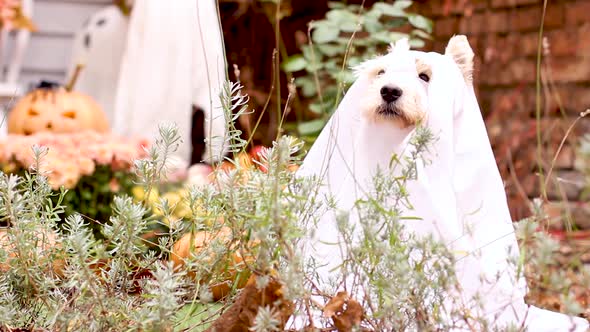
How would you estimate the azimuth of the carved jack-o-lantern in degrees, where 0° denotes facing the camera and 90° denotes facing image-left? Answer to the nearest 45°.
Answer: approximately 0°

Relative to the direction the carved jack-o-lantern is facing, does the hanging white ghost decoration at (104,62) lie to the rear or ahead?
to the rear

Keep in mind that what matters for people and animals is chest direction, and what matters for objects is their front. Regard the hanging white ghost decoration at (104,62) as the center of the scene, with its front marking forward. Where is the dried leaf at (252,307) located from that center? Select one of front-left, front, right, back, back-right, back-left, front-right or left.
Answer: front-left

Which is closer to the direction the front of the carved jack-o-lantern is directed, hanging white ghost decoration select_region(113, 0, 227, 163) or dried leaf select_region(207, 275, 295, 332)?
the dried leaf

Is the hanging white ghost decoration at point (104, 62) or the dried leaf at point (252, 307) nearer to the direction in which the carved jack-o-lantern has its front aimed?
the dried leaf

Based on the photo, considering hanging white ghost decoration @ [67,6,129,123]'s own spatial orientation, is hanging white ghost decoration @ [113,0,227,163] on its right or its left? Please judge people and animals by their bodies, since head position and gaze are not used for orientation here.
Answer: on its left

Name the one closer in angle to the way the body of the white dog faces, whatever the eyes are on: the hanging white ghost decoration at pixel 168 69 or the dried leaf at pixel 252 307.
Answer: the dried leaf

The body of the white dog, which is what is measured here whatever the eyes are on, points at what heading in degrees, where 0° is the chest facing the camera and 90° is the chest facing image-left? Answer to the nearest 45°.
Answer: approximately 45°

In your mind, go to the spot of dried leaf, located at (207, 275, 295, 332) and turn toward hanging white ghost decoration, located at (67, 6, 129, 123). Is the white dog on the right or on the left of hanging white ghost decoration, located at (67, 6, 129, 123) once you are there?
right

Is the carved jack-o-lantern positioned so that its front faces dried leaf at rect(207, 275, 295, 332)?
yes

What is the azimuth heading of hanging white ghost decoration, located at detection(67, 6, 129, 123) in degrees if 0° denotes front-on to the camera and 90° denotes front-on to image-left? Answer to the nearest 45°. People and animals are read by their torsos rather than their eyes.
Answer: approximately 45°
